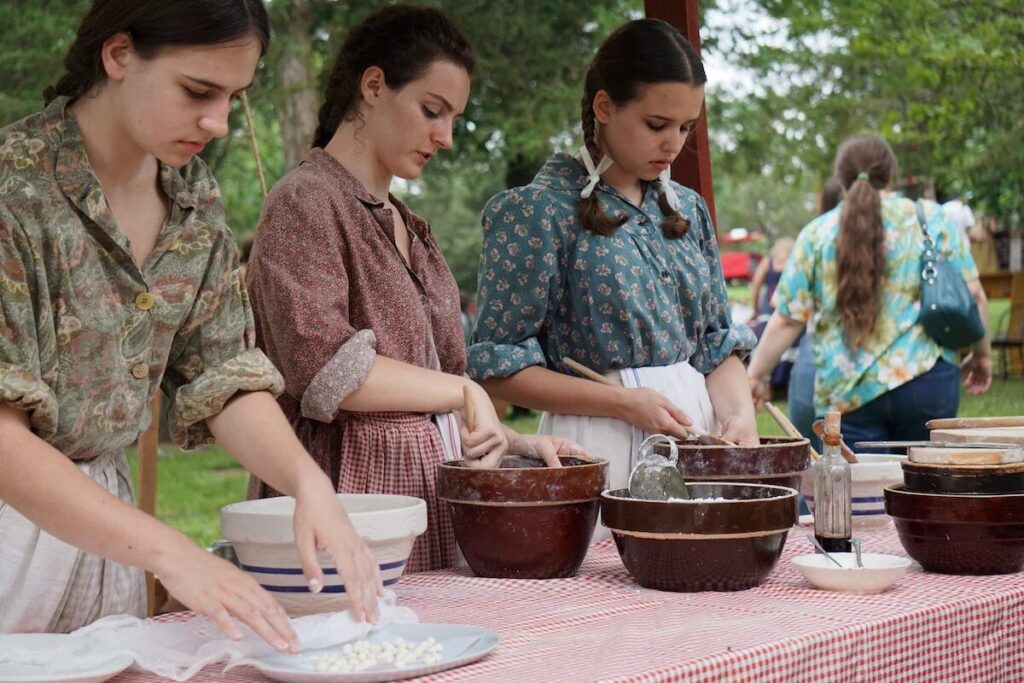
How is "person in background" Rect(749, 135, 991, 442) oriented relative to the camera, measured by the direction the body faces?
away from the camera

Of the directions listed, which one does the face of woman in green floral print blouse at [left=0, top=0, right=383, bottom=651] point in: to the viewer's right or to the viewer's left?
to the viewer's right

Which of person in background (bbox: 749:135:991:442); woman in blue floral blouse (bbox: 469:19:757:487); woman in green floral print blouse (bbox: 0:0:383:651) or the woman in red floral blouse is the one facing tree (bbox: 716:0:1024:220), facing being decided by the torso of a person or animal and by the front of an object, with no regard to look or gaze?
the person in background

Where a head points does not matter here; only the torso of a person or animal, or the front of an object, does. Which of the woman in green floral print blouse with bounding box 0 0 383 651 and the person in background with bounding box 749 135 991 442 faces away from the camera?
the person in background

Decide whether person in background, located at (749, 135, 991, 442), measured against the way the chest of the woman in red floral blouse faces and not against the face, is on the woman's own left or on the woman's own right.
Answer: on the woman's own left

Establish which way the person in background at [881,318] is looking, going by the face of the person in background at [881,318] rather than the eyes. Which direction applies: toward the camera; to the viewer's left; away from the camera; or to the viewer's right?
away from the camera

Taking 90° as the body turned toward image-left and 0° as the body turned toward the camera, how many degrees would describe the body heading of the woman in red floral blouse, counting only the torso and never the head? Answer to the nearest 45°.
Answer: approximately 315°

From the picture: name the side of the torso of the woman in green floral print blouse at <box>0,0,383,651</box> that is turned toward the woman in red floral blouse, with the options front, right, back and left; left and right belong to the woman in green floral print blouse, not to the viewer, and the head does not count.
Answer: left

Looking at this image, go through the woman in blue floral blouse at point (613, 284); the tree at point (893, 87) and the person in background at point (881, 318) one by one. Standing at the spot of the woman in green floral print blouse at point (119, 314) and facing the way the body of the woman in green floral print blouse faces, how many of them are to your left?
3

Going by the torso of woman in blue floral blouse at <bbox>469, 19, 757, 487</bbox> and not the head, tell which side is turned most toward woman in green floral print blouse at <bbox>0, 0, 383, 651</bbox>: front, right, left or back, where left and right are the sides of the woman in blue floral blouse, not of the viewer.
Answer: right

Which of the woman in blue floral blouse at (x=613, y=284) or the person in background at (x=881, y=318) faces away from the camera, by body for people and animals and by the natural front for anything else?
the person in background

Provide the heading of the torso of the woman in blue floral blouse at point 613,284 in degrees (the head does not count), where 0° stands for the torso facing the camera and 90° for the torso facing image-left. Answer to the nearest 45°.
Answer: approximately 315°
